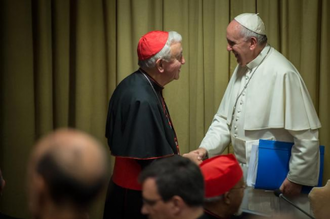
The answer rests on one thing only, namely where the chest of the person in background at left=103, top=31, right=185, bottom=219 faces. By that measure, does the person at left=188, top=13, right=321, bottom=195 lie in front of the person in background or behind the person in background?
in front

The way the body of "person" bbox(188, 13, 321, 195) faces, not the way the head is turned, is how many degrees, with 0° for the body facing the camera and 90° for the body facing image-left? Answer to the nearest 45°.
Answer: approximately 45°

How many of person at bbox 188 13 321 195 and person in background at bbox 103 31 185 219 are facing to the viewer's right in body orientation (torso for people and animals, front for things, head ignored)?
1

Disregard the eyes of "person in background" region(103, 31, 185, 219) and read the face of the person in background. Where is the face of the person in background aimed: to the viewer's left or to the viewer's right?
to the viewer's right

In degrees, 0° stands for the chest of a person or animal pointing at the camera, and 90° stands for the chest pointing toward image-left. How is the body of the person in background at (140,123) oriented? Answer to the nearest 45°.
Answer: approximately 270°

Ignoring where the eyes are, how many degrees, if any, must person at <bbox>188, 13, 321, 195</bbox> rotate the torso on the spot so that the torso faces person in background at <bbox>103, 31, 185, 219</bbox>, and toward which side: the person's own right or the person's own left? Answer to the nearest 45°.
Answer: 0° — they already face them
